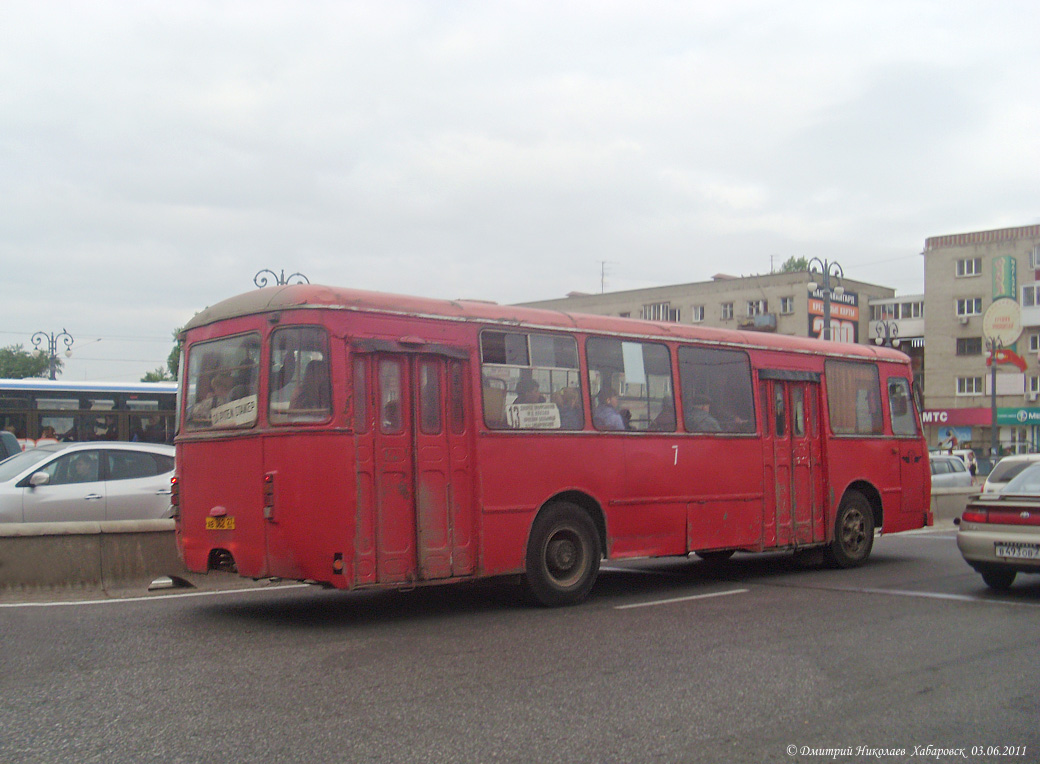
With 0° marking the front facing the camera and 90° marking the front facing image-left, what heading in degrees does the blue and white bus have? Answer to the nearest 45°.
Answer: approximately 90°

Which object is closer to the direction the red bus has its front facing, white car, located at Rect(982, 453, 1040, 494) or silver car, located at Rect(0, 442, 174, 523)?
the white car

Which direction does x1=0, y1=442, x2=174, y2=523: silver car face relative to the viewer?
to the viewer's left

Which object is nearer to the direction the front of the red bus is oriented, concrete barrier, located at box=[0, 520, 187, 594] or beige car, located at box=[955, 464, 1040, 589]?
the beige car

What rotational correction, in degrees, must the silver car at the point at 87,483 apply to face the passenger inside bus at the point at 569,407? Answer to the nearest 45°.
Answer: approximately 135° to its left

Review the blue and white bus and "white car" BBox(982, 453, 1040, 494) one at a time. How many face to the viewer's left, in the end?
1

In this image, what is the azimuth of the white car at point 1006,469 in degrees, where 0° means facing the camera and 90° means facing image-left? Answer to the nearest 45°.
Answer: approximately 225°

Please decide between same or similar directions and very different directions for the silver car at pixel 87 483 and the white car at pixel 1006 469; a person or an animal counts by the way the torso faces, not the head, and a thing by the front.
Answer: very different directions

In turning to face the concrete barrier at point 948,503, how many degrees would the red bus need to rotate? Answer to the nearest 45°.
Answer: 0° — it already faces it

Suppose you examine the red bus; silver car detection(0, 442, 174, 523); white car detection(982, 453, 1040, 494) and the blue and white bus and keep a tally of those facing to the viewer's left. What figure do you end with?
2

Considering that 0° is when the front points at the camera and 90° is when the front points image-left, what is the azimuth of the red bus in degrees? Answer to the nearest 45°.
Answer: approximately 225°

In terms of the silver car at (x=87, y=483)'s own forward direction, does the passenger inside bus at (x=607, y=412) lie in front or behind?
behind
